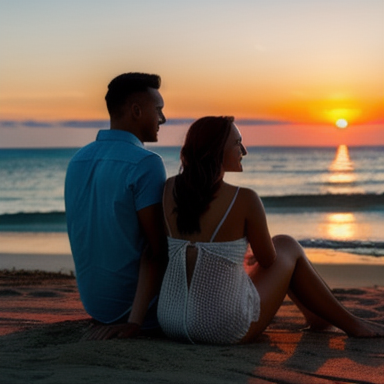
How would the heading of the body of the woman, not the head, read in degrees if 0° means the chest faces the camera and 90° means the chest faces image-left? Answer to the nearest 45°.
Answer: approximately 225°

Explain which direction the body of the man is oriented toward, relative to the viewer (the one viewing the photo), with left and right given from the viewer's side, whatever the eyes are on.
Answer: facing away from the viewer and to the right of the viewer
